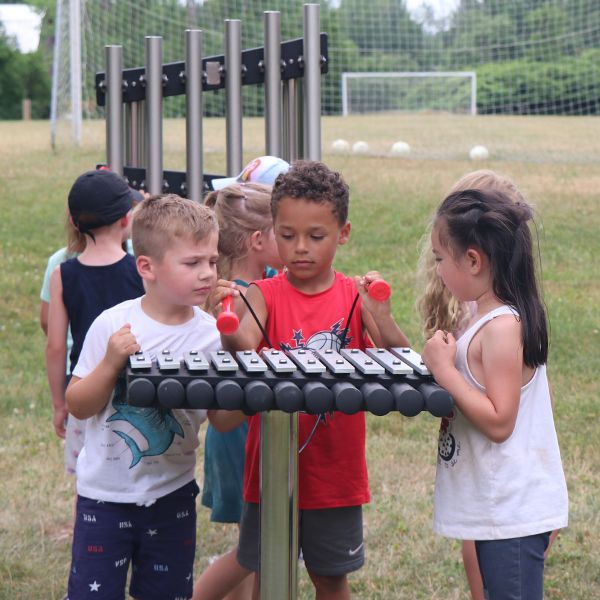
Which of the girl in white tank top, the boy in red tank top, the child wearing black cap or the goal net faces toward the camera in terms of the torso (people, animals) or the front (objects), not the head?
the boy in red tank top

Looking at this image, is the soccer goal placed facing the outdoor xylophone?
yes

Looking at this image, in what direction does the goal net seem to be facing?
away from the camera

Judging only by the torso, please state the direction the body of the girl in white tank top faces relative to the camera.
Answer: to the viewer's left

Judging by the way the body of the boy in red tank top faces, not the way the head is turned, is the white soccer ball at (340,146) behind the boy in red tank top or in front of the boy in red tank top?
behind

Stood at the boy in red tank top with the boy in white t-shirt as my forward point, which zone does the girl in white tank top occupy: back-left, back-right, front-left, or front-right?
back-left

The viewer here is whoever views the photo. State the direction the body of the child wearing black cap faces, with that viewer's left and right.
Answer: facing away from the viewer

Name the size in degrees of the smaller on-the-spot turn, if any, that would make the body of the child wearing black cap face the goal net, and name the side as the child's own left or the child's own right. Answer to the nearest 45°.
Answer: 0° — they already face it

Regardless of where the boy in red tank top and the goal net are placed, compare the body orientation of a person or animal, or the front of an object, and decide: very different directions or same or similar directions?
very different directions

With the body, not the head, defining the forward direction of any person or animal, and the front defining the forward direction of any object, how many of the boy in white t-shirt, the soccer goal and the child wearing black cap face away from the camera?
1
